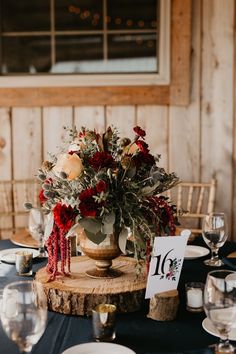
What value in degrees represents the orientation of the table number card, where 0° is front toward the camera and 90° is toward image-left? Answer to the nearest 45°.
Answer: approximately 315°

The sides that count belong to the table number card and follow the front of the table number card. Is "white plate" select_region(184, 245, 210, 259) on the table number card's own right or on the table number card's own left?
on the table number card's own left

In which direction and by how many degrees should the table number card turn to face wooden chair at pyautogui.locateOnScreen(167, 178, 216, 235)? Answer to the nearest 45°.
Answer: approximately 135° to its left

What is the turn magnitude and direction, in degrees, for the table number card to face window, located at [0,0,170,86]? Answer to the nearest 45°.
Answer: approximately 135° to its left
